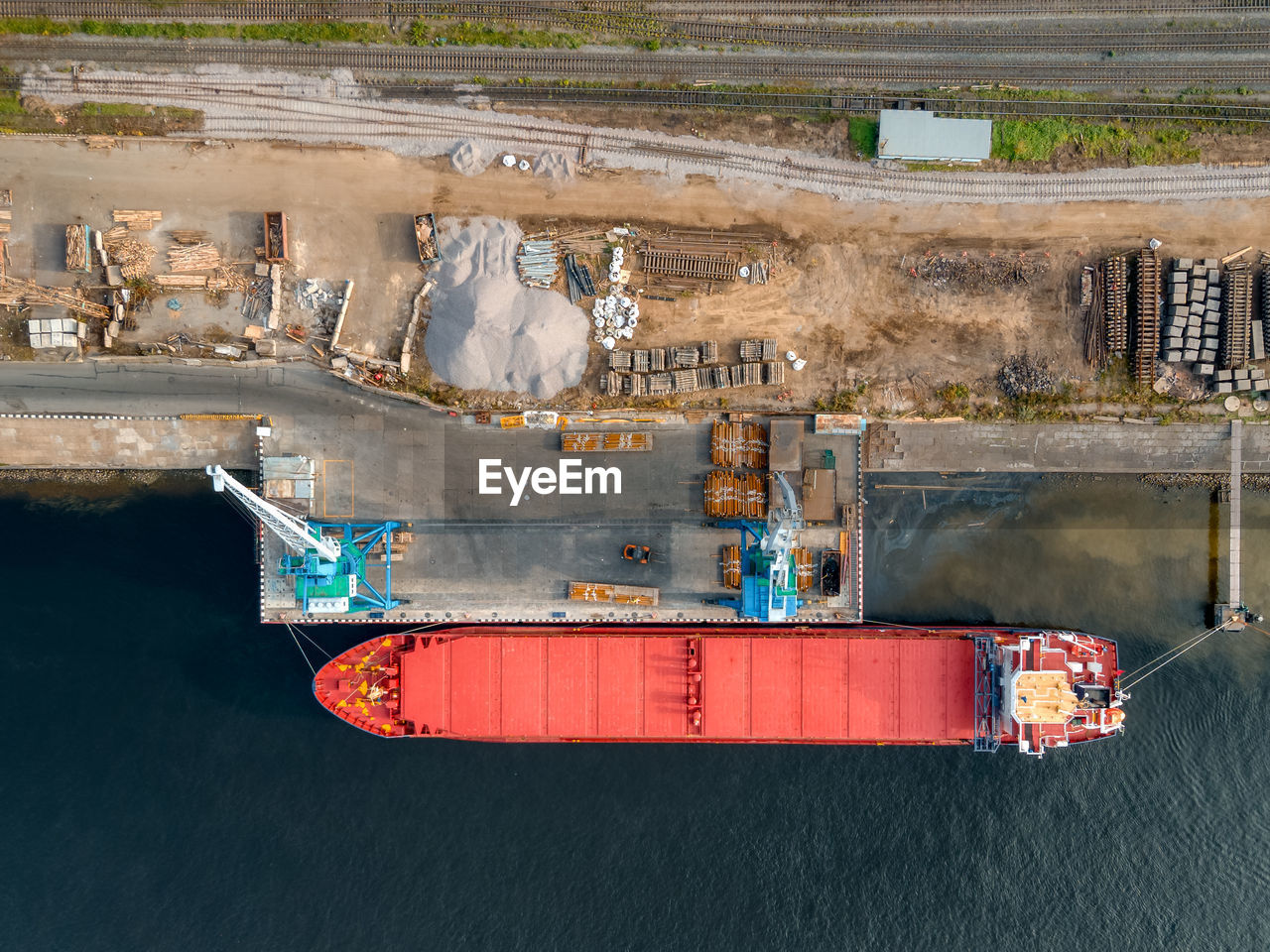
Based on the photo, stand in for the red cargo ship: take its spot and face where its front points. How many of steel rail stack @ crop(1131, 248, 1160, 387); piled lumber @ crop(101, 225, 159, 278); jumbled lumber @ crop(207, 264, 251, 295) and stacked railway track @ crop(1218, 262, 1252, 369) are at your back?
2

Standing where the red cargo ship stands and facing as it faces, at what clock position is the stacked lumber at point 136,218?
The stacked lumber is roughly at 12 o'clock from the red cargo ship.

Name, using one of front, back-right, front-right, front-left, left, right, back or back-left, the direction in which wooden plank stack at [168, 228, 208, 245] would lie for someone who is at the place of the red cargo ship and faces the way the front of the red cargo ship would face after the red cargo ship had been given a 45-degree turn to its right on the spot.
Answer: front-left

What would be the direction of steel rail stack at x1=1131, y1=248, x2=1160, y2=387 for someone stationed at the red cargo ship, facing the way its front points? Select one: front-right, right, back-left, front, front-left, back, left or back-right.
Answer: back

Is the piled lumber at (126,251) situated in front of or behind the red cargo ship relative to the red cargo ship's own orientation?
in front

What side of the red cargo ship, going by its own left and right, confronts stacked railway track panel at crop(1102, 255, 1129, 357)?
back

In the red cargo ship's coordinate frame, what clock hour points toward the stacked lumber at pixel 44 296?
The stacked lumber is roughly at 12 o'clock from the red cargo ship.

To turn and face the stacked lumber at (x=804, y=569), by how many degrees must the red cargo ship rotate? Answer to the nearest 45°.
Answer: approximately 180°

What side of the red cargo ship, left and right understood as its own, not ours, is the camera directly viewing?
left

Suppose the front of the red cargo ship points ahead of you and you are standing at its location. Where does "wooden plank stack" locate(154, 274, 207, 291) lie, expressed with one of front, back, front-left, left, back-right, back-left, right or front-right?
front

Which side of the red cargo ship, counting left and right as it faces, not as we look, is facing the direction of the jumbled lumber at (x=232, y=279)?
front

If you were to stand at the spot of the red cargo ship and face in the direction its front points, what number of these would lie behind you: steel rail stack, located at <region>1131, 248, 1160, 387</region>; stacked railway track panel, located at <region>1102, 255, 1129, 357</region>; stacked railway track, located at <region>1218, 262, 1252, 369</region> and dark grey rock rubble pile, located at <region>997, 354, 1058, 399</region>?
4
